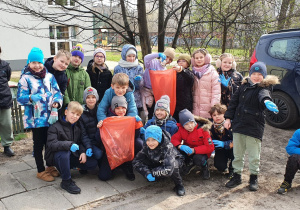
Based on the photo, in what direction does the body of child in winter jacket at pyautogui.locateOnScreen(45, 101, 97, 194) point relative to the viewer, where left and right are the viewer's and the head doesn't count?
facing the viewer and to the right of the viewer

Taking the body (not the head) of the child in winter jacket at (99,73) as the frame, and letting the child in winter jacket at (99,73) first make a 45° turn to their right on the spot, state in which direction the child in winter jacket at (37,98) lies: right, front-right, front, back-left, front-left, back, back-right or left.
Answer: front

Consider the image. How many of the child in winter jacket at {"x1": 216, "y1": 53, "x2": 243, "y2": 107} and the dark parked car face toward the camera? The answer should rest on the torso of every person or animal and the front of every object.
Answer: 1

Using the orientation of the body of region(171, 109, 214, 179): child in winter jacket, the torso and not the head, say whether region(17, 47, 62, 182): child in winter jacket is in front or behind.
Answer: in front

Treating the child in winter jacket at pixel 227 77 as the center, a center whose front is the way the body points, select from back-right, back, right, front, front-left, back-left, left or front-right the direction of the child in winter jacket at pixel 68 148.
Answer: front-right

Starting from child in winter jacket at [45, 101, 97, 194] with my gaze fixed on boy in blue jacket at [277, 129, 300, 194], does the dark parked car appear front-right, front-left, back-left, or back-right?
front-left

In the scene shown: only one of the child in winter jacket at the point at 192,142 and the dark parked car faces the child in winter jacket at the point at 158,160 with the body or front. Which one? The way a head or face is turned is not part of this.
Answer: the child in winter jacket at the point at 192,142

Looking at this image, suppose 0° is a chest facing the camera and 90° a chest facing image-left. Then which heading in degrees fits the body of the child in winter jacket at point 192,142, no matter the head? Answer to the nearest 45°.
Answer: approximately 45°

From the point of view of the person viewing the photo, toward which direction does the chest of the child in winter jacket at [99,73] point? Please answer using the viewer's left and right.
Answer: facing the viewer

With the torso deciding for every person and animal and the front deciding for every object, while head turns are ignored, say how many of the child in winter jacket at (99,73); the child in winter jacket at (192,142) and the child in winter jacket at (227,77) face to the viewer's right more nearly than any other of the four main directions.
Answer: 0

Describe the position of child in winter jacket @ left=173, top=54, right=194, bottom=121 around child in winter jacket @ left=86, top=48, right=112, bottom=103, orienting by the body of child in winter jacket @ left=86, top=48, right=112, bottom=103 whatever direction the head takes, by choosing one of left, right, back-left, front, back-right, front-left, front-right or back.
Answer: left
